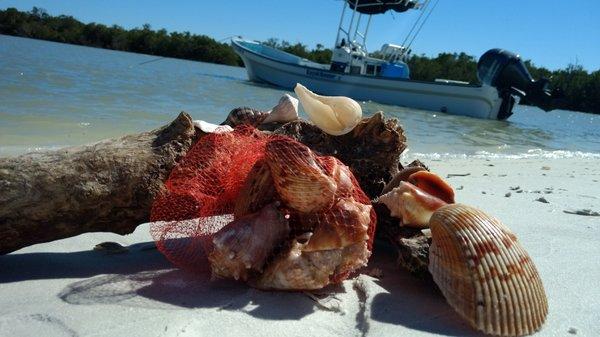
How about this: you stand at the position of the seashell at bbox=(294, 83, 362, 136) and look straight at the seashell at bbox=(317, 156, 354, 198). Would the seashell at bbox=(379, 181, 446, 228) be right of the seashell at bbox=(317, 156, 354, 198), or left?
left

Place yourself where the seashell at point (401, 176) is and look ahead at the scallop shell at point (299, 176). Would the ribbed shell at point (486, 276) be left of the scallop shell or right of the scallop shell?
left

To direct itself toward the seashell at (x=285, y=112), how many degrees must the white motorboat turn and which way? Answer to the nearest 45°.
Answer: approximately 90° to its left

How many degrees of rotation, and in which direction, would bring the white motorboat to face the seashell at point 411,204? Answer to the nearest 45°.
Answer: approximately 90° to its left

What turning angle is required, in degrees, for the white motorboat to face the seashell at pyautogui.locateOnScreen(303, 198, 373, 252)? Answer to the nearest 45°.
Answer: approximately 90° to its left

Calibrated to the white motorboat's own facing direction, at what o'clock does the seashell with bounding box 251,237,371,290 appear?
The seashell is roughly at 9 o'clock from the white motorboat.

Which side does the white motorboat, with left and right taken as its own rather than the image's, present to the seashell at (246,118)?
left

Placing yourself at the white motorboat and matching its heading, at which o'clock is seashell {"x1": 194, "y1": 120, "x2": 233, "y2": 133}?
The seashell is roughly at 9 o'clock from the white motorboat.

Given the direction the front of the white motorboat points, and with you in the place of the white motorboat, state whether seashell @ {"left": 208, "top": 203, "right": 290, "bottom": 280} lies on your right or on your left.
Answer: on your left

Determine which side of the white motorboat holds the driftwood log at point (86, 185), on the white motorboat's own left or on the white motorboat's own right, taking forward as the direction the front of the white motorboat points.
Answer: on the white motorboat's own left

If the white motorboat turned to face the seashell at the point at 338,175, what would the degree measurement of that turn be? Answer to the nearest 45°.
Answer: approximately 90° to its left

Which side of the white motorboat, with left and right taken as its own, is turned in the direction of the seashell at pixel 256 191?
left

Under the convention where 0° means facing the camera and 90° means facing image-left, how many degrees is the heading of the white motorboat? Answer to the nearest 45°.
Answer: approximately 90°

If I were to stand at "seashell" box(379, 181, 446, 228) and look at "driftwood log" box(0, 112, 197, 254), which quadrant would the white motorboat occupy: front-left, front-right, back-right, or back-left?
back-right
